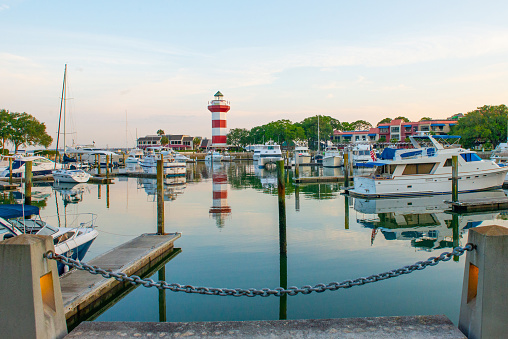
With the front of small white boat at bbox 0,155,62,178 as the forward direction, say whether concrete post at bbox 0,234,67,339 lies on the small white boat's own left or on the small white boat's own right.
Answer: on the small white boat's own right

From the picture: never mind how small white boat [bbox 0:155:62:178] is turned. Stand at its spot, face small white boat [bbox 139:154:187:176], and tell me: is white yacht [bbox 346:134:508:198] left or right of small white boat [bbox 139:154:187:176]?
right

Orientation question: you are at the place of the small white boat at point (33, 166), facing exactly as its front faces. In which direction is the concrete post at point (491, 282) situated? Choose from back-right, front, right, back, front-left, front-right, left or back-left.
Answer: right

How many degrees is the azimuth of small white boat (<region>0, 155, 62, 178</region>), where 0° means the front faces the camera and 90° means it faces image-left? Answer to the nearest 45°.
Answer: approximately 270°

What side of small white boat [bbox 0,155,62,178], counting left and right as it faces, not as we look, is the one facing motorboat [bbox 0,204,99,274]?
right

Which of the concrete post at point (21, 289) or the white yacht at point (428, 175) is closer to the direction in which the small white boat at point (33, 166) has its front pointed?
the white yacht

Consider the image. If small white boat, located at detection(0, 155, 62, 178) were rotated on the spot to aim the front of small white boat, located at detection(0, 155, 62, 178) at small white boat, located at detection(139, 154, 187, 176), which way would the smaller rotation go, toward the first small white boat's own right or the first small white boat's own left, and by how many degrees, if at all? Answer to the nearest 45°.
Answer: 0° — it already faces it
